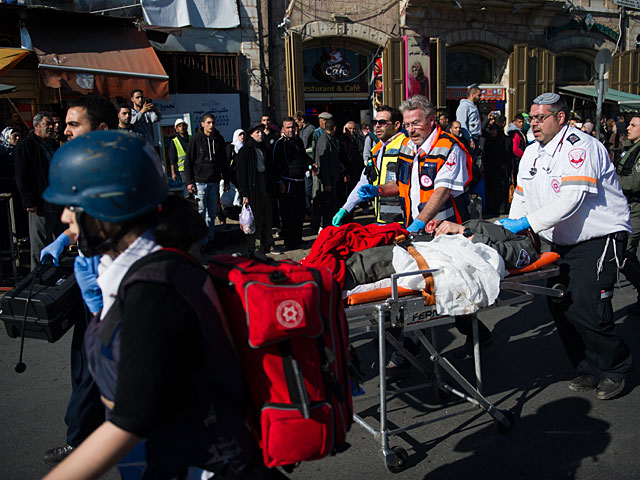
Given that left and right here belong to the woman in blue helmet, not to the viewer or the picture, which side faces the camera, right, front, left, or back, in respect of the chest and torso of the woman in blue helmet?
left

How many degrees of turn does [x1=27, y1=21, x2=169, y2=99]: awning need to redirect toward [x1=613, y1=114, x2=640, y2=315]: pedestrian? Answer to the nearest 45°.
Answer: approximately 45° to its left

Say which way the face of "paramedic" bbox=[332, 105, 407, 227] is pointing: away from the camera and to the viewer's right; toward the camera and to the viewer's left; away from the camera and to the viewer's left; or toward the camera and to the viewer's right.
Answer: toward the camera and to the viewer's left

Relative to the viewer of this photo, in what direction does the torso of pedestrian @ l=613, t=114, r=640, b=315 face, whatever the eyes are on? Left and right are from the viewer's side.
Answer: facing to the left of the viewer

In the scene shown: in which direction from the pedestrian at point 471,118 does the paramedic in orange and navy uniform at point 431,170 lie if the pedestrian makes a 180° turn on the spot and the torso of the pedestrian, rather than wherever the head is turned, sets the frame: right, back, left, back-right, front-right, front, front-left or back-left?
back-left

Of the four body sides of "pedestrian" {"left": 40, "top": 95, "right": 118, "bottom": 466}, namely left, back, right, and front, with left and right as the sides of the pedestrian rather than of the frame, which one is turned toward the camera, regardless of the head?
left

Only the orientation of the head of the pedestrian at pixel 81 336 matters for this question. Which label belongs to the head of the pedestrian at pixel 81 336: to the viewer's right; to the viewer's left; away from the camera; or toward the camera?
to the viewer's left

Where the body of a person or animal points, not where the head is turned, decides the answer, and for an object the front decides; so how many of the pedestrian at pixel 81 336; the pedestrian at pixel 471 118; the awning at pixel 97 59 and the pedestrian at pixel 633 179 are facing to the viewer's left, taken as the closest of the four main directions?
2

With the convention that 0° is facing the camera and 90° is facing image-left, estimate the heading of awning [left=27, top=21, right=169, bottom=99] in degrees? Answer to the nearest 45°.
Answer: approximately 0°
